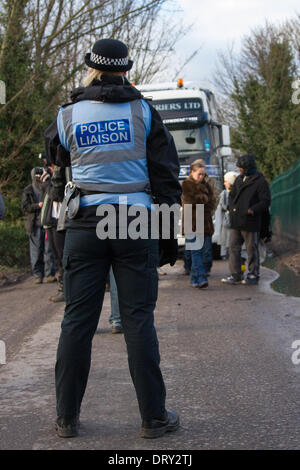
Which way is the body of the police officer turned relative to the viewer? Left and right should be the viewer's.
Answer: facing away from the viewer

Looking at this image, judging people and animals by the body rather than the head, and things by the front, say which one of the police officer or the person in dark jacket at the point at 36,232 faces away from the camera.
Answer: the police officer

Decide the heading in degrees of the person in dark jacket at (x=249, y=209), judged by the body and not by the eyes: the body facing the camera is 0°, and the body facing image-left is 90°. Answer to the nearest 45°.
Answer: approximately 45°

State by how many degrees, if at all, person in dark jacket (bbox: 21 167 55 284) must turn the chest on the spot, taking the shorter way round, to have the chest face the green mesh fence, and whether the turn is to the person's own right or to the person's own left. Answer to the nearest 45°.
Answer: approximately 90° to the person's own left

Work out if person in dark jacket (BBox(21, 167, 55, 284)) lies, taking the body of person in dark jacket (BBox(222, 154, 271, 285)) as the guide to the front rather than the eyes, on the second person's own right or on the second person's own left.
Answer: on the second person's own right

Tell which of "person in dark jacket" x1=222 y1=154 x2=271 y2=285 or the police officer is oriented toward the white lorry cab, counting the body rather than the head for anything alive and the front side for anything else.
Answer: the police officer

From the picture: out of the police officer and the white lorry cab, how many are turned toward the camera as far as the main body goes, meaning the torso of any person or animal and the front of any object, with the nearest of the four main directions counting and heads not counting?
1

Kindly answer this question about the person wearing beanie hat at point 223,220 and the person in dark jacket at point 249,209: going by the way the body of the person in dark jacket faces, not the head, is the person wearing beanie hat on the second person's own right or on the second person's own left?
on the second person's own right

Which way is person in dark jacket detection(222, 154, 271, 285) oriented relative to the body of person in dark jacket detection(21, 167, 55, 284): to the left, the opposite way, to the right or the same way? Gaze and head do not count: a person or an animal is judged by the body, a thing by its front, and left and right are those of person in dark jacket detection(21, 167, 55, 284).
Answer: to the right

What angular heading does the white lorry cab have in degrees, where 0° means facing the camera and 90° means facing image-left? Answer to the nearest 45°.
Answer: approximately 0°

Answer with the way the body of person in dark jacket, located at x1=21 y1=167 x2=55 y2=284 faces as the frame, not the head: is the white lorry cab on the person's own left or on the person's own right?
on the person's own left

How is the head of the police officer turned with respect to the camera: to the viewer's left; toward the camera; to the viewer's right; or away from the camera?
away from the camera
